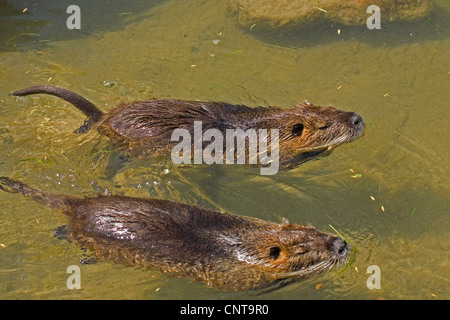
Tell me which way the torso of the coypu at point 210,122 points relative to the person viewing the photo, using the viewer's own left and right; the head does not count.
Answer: facing to the right of the viewer
